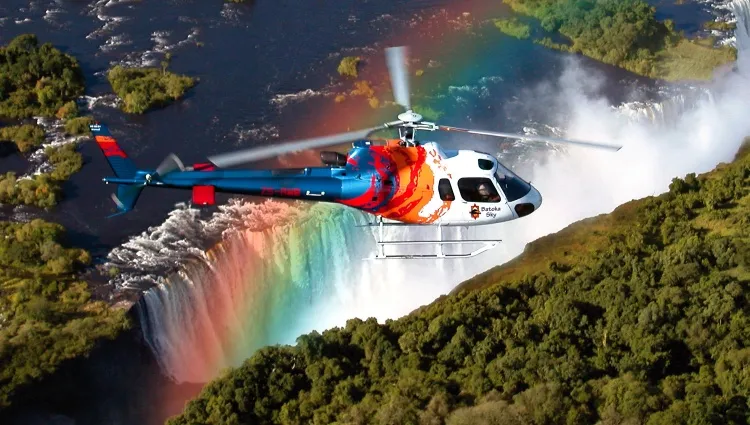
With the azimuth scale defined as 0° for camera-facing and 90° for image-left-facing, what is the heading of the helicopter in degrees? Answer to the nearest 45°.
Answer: approximately 270°

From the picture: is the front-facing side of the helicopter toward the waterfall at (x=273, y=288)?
no
